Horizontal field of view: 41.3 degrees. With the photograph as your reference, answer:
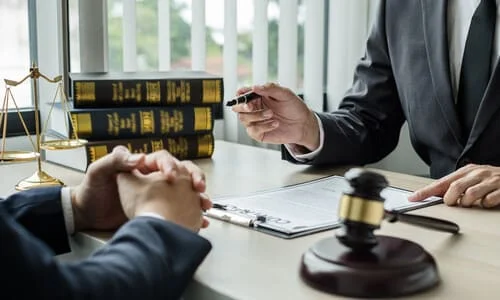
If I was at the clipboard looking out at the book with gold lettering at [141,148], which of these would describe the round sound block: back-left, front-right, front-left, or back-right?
back-left

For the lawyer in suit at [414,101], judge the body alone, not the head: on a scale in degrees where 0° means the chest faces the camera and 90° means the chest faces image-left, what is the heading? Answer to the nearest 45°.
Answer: approximately 45°

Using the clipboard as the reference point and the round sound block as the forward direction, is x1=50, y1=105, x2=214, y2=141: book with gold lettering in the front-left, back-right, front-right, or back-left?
back-right

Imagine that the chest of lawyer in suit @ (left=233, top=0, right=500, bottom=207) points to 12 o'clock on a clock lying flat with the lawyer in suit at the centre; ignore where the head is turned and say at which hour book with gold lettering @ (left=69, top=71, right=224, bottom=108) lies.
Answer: The book with gold lettering is roughly at 1 o'clock from the lawyer in suit.

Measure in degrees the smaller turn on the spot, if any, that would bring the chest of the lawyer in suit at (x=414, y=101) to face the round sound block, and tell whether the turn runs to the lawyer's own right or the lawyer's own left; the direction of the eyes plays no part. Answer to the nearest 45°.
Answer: approximately 45° to the lawyer's own left
